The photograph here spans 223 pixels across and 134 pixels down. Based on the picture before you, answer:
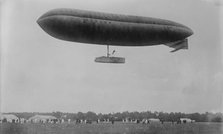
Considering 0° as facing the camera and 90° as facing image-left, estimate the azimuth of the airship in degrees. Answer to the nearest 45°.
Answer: approximately 90°
